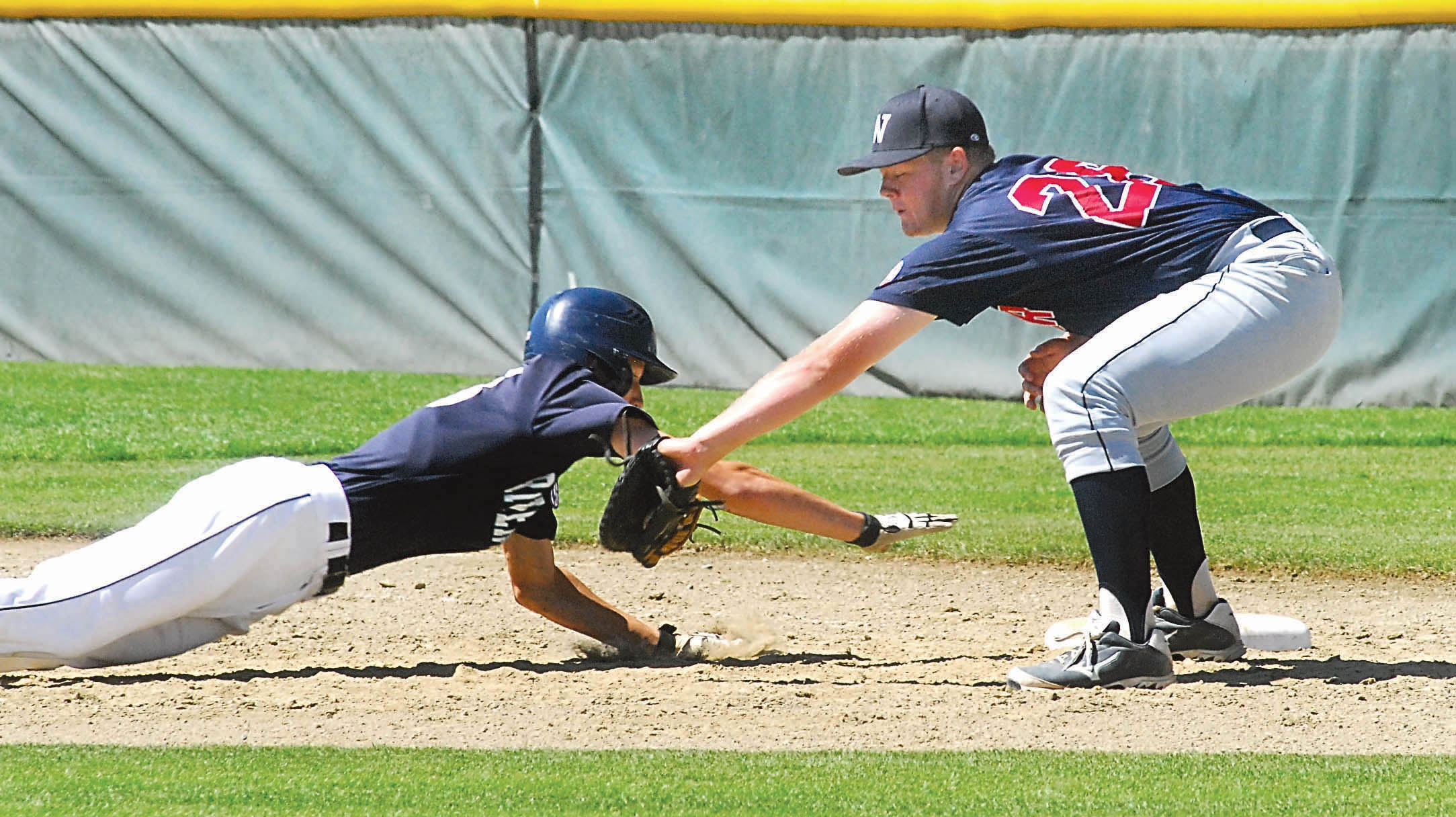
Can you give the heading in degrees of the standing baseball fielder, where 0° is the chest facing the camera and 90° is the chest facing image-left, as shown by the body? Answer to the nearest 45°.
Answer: approximately 90°
